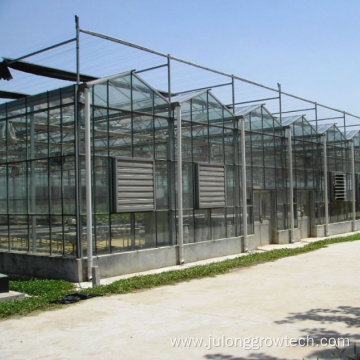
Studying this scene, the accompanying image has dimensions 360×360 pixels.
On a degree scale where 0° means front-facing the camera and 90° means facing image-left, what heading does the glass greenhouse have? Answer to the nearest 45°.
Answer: approximately 315°
